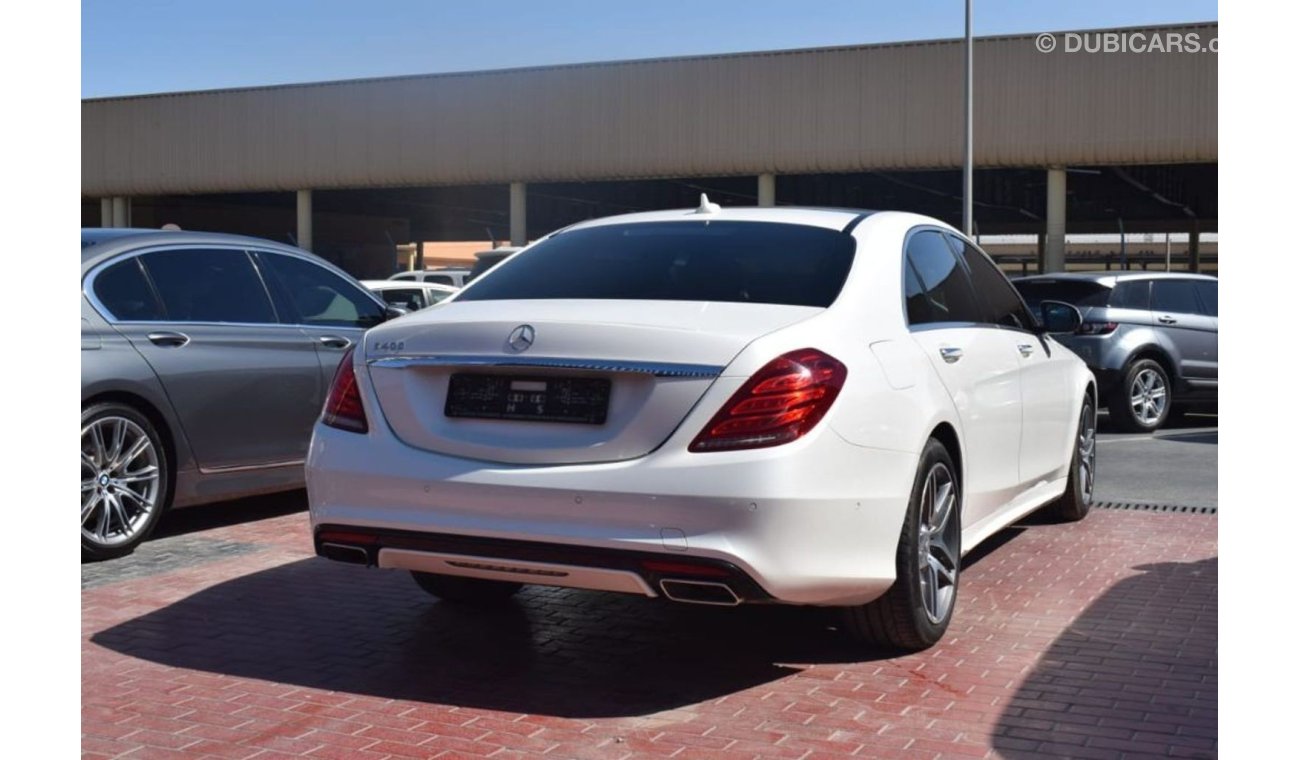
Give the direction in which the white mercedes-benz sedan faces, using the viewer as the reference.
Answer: facing away from the viewer and to the right of the viewer

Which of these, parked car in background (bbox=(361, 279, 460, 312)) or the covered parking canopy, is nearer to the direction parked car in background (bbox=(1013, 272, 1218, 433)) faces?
the covered parking canopy

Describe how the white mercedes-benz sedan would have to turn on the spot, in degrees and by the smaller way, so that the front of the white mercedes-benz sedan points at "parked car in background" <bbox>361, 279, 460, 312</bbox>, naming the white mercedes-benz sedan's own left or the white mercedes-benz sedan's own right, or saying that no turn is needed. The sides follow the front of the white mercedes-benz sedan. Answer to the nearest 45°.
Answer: approximately 45° to the white mercedes-benz sedan's own left

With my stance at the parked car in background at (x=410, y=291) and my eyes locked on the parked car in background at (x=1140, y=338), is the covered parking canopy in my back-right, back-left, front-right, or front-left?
back-left

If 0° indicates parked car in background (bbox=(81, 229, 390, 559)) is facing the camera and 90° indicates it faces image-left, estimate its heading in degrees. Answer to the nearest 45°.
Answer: approximately 225°

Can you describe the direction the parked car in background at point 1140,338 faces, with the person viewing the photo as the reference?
facing away from the viewer and to the right of the viewer

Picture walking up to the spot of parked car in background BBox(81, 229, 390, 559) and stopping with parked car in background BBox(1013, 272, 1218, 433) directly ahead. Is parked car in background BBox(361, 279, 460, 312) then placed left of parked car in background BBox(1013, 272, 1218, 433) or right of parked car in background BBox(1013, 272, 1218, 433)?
left

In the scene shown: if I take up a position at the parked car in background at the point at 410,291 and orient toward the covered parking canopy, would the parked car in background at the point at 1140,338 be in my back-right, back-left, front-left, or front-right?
back-right
